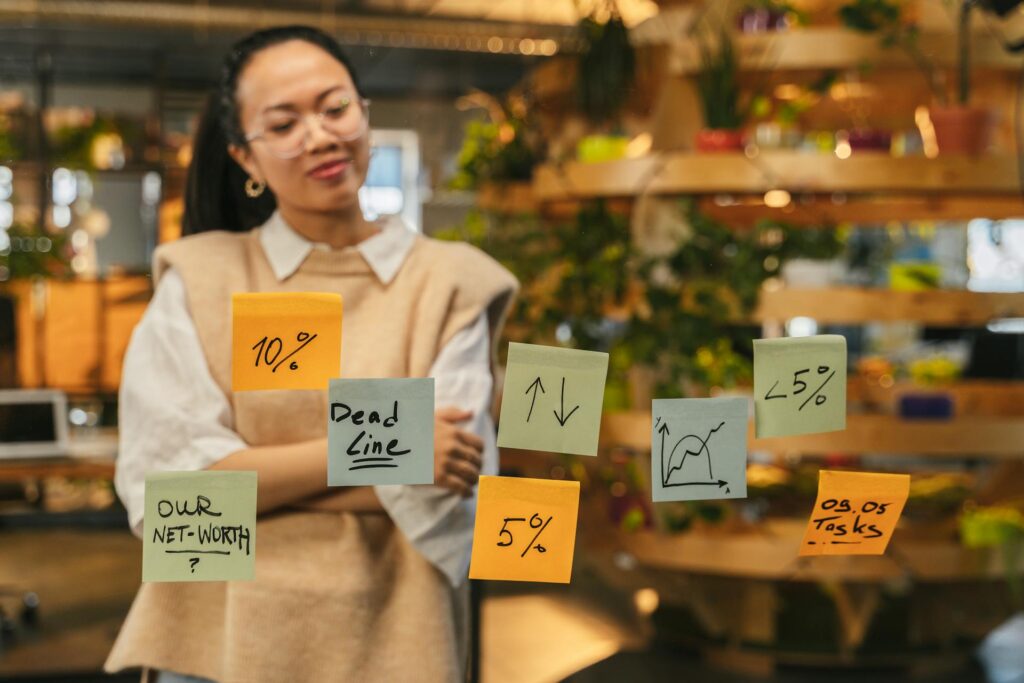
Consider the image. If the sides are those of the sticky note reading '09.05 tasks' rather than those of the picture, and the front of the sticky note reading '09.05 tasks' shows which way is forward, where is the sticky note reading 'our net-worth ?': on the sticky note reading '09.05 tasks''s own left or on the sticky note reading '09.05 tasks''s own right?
on the sticky note reading '09.05 tasks''s own right

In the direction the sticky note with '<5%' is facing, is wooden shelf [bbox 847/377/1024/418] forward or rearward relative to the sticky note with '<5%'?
rearward

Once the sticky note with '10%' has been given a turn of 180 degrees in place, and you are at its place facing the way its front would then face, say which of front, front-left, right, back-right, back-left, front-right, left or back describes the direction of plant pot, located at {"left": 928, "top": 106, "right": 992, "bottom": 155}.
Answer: front-right

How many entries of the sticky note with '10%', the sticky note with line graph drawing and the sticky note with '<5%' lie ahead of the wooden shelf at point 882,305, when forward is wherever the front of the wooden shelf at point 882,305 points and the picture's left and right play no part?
3

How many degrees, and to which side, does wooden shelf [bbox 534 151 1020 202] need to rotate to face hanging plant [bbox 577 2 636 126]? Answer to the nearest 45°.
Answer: approximately 135° to its right

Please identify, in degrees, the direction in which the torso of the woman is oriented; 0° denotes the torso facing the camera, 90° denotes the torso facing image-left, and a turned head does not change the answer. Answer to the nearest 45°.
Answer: approximately 0°
